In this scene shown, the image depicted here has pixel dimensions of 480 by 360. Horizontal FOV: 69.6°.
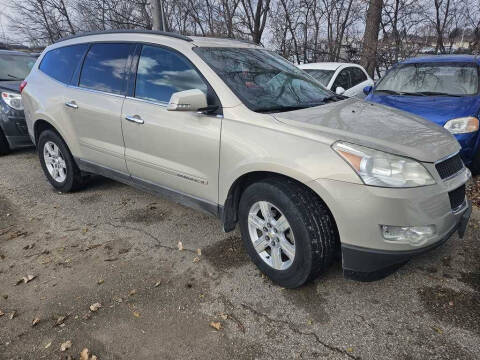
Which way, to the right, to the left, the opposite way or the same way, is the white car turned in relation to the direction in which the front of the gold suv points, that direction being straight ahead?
to the right

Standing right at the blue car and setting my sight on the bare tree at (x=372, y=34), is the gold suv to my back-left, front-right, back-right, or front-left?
back-left

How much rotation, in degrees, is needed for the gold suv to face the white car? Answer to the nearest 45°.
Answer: approximately 135° to its left

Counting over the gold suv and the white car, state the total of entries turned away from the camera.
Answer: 0

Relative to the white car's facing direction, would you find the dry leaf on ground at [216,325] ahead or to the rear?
ahead

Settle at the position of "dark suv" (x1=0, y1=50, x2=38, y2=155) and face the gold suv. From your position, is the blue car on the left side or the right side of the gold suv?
left

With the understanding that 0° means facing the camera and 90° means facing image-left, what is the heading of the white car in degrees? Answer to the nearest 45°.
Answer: approximately 45°

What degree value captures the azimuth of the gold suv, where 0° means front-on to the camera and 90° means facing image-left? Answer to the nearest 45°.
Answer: approximately 315°

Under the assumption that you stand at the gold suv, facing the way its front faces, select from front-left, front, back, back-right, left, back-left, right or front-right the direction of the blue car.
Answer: left

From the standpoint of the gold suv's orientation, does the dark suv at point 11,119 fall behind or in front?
behind

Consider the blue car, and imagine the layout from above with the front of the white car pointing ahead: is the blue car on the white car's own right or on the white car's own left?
on the white car's own left

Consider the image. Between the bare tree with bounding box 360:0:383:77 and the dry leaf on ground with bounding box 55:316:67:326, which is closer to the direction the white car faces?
the dry leaf on ground
